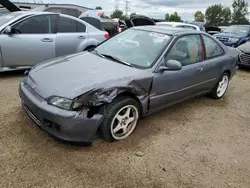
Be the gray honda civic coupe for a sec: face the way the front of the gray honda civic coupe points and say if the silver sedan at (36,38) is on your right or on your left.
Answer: on your right

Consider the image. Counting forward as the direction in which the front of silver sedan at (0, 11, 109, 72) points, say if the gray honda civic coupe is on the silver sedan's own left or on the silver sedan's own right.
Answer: on the silver sedan's own left

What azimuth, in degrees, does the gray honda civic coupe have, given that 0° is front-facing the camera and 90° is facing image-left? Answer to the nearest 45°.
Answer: approximately 45°

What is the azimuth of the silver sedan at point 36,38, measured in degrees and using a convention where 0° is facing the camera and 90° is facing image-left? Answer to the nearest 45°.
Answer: approximately 45°
